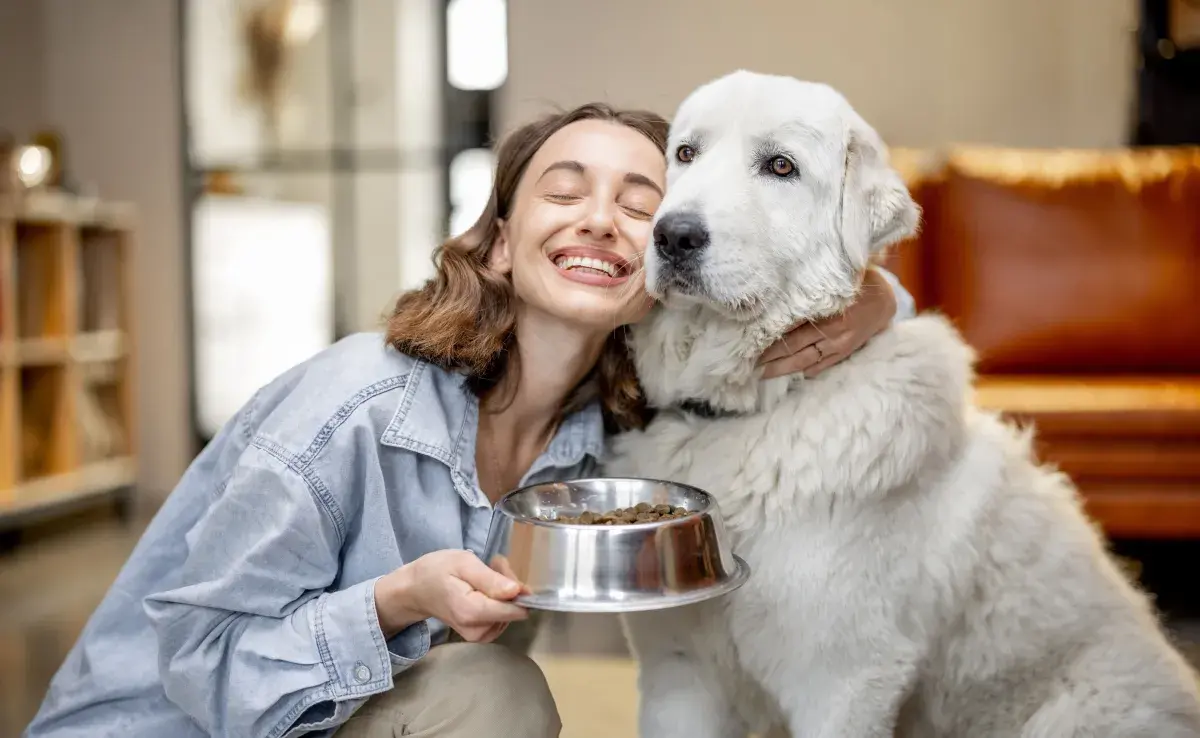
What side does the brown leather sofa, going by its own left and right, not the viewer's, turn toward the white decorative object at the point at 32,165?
right

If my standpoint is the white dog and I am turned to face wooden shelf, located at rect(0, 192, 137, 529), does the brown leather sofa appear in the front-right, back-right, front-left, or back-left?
front-right

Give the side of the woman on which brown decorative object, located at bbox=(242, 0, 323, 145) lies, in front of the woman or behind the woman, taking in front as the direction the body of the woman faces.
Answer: behind

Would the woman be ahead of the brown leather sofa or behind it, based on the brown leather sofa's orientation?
ahead

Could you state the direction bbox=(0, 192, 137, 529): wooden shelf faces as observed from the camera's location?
facing the viewer and to the right of the viewer

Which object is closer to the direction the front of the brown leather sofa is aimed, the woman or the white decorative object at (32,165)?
the woman

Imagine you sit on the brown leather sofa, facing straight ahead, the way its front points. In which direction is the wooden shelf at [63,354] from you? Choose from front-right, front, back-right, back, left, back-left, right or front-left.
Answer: right

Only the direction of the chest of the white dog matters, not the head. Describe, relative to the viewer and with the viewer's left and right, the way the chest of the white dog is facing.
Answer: facing the viewer and to the left of the viewer

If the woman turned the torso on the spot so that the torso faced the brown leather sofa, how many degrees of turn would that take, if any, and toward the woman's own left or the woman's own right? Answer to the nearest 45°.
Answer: approximately 90° to the woman's own left

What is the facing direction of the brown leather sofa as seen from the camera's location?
facing the viewer

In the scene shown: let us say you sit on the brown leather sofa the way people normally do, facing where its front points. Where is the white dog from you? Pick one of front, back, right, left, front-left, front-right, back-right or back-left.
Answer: front

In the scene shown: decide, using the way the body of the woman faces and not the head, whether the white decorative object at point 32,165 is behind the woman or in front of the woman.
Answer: behind

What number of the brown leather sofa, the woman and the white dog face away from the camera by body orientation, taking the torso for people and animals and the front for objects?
0
